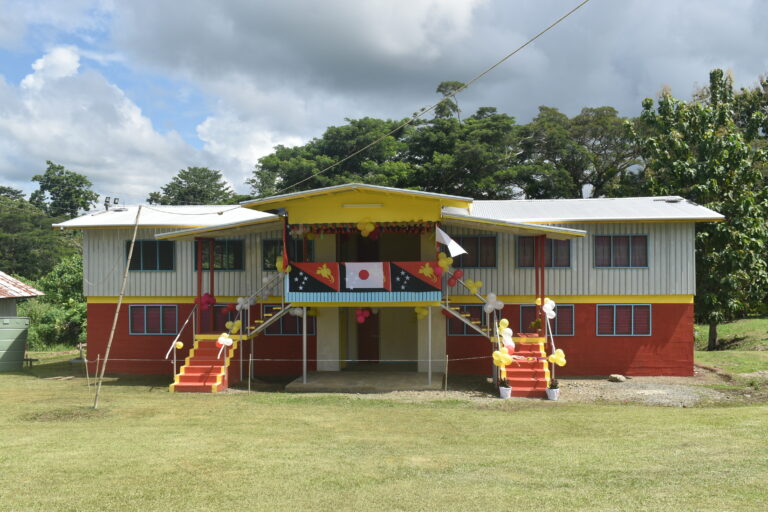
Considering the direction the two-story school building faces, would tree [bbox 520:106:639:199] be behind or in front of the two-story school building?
behind

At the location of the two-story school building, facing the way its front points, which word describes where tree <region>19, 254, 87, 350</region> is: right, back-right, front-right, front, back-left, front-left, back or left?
back-right

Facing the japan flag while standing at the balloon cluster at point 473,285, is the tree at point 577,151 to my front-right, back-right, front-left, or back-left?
back-right

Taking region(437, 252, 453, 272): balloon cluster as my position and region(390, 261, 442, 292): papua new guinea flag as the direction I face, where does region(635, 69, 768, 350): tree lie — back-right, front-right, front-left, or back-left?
back-right

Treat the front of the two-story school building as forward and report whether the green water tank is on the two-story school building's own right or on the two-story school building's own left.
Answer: on the two-story school building's own right

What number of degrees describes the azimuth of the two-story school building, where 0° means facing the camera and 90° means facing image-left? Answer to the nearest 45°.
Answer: approximately 0°

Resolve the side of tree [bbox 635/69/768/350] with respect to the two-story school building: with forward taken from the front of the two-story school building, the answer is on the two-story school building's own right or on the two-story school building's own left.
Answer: on the two-story school building's own left

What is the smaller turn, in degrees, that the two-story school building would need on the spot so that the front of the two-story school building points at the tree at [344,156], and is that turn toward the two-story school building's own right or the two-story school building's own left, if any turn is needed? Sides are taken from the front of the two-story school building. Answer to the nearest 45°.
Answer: approximately 180°
